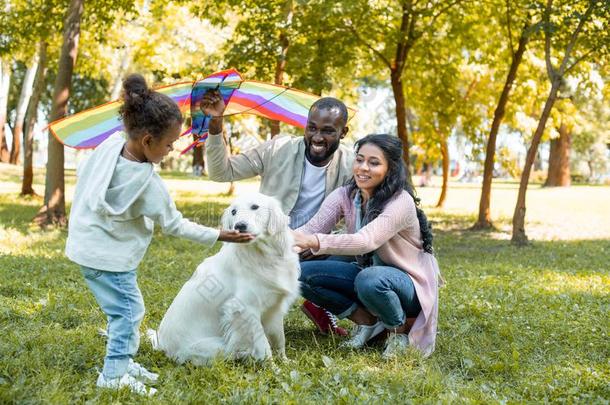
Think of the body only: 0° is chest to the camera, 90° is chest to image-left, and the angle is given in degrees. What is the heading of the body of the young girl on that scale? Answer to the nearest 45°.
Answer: approximately 270°

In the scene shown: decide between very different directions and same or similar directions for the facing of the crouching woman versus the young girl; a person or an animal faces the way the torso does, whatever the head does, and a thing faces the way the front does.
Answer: very different directions

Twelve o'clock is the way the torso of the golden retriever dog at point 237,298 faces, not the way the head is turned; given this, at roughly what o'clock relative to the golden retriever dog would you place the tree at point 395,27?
The tree is roughly at 8 o'clock from the golden retriever dog.

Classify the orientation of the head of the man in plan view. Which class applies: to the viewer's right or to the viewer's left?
to the viewer's left

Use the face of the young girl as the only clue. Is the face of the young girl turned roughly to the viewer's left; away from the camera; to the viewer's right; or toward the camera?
to the viewer's right

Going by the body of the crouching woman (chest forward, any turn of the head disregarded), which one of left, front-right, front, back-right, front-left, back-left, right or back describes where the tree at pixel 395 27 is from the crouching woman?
back-right

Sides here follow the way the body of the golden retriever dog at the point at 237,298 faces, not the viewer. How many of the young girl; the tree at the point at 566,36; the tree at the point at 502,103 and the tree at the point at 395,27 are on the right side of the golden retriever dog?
1

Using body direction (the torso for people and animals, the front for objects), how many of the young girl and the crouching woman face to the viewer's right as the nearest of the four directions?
1

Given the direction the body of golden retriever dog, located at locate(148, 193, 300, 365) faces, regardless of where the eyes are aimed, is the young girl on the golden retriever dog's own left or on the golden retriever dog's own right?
on the golden retriever dog's own right

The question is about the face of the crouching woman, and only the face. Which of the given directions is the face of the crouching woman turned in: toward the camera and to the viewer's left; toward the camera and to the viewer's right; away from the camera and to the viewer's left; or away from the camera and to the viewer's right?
toward the camera and to the viewer's left

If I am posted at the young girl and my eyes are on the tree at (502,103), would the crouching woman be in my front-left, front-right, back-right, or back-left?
front-right

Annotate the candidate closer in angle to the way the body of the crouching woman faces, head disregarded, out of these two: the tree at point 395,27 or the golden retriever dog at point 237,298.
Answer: the golden retriever dog

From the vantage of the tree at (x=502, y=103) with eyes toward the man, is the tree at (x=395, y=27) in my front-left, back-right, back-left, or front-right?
front-right

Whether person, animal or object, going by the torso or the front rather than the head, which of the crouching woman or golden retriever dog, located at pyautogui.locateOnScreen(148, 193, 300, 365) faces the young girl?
the crouching woman

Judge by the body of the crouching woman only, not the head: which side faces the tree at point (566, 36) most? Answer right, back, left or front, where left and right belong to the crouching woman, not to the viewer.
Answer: back
